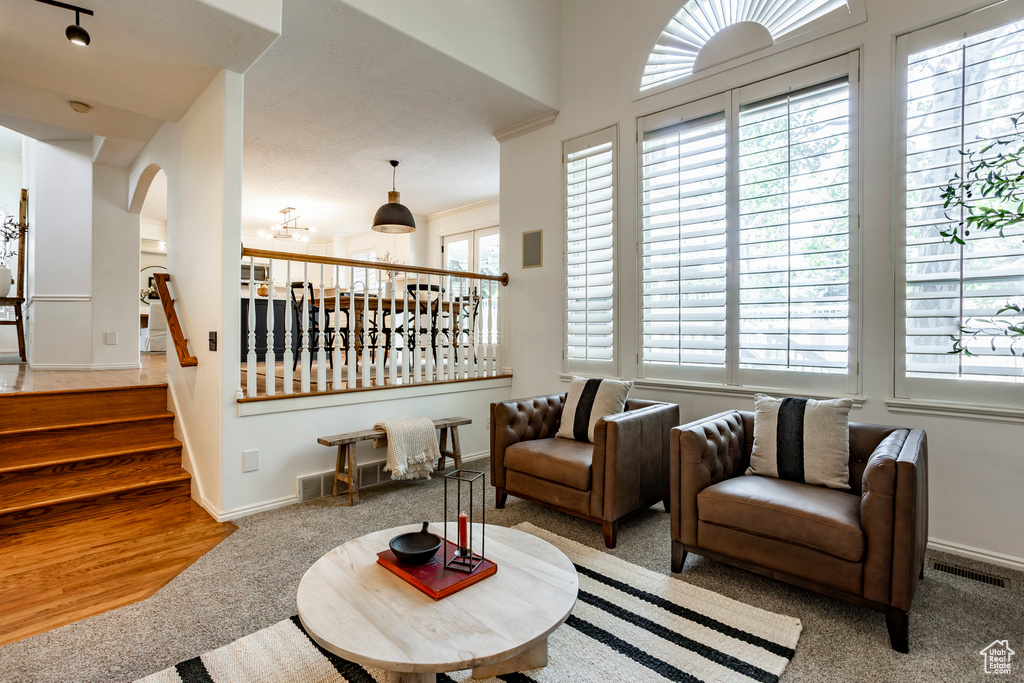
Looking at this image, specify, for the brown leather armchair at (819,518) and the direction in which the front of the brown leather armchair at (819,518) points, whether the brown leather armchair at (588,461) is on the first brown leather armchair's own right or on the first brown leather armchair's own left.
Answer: on the first brown leather armchair's own right

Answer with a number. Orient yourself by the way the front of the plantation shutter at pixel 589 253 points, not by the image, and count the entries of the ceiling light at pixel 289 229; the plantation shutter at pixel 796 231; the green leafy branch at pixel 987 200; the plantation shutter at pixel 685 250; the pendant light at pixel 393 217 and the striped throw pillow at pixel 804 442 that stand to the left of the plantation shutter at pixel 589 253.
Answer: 4

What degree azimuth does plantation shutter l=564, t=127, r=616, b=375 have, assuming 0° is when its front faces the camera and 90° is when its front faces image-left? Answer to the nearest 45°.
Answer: approximately 45°

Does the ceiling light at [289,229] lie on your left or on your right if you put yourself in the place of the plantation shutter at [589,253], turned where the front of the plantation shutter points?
on your right

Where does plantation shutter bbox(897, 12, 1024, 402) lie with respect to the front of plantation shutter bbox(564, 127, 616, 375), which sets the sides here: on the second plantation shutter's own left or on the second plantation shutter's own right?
on the second plantation shutter's own left

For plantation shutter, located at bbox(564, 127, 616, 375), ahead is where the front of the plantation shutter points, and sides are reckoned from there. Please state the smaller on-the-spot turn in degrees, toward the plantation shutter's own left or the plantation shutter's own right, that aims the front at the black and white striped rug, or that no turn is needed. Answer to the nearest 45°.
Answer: approximately 45° to the plantation shutter's own left
